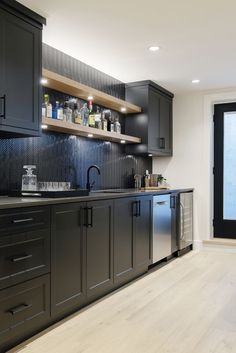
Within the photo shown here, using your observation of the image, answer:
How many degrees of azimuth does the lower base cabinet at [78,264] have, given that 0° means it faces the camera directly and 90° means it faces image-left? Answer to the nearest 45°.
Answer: approximately 315°

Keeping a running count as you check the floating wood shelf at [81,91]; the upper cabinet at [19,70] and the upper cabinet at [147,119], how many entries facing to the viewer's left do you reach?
0

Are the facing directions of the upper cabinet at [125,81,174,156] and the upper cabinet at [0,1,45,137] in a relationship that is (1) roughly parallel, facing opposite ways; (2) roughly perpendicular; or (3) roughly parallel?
roughly parallel

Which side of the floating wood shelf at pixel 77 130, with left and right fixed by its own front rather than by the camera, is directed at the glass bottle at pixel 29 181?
right

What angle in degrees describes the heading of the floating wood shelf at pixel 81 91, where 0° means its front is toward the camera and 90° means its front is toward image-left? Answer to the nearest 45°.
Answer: approximately 315°

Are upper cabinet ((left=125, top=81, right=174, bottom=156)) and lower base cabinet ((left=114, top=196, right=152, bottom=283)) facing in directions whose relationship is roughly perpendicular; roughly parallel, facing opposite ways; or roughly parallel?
roughly parallel

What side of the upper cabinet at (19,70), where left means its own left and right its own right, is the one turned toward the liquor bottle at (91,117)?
left

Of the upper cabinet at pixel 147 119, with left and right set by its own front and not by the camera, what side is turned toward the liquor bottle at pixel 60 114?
right

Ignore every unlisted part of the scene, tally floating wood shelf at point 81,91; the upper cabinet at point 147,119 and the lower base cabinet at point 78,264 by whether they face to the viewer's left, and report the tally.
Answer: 0

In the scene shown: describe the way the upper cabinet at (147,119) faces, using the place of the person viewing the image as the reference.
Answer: facing the viewer and to the right of the viewer
